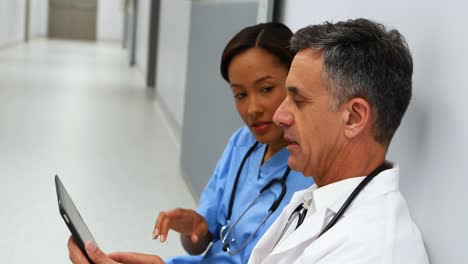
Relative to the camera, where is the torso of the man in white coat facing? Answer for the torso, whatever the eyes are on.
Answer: to the viewer's left

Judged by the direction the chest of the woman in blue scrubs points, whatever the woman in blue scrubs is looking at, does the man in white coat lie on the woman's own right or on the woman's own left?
on the woman's own left

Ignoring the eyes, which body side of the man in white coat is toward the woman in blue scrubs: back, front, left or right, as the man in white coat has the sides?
right

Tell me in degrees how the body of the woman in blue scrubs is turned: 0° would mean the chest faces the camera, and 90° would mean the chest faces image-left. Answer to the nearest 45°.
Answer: approximately 45°
